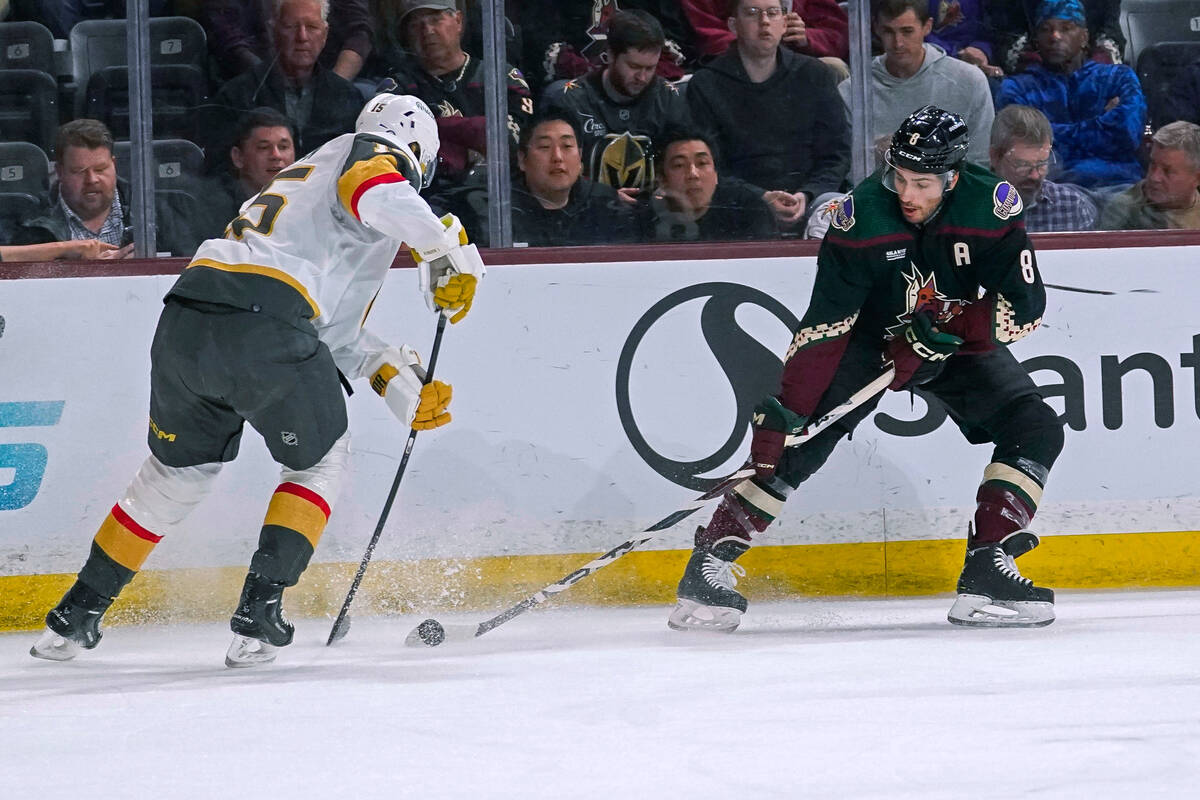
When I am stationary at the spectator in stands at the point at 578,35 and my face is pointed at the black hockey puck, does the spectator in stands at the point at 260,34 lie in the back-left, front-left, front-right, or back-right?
front-right

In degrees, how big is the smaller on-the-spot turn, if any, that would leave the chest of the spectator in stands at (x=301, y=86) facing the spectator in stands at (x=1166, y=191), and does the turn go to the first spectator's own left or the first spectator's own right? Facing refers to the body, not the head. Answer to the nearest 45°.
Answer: approximately 90° to the first spectator's own left

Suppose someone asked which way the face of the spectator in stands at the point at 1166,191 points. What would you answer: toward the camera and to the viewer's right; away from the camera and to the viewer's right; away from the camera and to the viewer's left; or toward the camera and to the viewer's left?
toward the camera and to the viewer's left

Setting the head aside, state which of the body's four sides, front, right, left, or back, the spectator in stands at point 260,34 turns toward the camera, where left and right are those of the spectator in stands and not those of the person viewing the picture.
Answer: front

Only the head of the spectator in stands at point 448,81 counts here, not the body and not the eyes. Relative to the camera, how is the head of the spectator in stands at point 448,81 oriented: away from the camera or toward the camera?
toward the camera

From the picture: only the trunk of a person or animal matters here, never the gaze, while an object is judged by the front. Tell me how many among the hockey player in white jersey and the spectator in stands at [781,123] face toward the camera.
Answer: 1

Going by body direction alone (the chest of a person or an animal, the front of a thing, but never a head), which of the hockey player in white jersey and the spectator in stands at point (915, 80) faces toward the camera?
the spectator in stands

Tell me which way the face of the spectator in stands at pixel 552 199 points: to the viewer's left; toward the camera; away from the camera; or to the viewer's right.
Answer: toward the camera

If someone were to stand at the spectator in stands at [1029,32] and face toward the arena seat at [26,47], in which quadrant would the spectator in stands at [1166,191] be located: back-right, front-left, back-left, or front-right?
back-left

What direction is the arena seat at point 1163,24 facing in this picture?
toward the camera

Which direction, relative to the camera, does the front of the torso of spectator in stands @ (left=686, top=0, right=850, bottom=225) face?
toward the camera

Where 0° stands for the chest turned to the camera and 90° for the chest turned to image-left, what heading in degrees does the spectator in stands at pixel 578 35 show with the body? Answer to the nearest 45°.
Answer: approximately 0°

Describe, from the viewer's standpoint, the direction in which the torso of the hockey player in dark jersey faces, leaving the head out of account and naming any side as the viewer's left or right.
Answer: facing the viewer

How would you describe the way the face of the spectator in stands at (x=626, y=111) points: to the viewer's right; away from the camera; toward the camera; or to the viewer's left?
toward the camera
